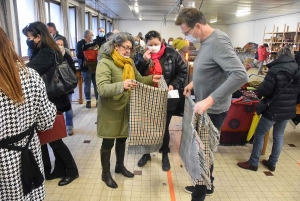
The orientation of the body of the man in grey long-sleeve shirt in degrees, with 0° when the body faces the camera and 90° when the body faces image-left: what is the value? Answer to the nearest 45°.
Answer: approximately 90°

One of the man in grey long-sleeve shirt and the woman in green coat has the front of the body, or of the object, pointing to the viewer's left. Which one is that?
the man in grey long-sleeve shirt

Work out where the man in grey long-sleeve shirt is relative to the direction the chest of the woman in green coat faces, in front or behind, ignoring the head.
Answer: in front

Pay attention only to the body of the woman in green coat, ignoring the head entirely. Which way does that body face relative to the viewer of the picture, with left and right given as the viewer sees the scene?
facing the viewer and to the right of the viewer

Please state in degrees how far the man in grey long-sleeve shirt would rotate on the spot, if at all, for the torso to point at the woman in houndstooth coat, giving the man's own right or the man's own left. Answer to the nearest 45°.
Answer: approximately 45° to the man's own left

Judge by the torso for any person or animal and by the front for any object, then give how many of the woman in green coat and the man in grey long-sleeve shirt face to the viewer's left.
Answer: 1

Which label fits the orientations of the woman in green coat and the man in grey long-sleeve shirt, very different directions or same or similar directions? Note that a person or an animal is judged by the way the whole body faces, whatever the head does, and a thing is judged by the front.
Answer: very different directions

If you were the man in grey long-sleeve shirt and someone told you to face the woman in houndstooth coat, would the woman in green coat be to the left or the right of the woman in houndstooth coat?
right

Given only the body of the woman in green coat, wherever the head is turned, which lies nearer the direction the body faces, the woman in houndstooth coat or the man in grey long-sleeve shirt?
the man in grey long-sleeve shirt

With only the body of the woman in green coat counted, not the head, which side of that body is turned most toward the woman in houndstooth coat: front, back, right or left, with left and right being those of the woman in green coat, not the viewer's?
right

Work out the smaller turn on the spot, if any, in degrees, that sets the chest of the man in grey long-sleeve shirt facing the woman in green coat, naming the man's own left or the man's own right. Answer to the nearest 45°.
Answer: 0° — they already face them

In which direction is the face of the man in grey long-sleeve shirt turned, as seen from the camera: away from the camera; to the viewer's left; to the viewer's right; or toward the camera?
to the viewer's left
